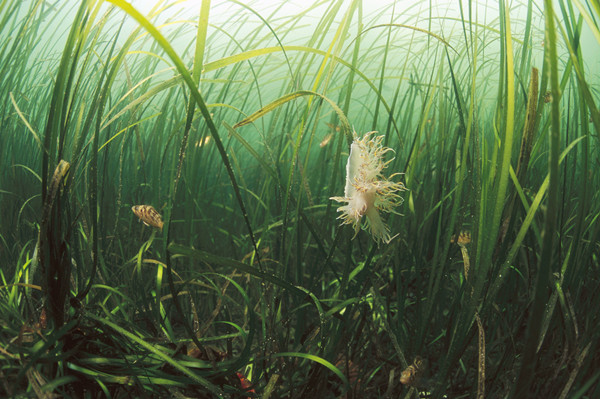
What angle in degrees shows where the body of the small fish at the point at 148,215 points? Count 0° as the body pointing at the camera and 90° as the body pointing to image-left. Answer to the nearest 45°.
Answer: approximately 90°
